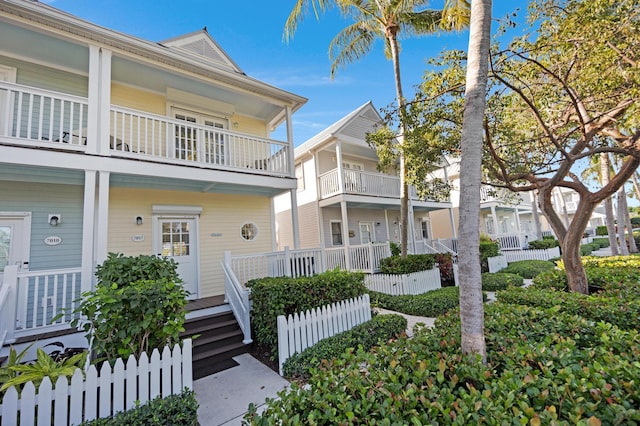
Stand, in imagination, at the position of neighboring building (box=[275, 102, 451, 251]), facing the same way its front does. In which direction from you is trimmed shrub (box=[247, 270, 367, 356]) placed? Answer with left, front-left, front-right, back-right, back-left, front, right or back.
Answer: front-right

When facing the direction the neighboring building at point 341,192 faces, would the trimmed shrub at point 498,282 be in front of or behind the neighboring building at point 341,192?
in front

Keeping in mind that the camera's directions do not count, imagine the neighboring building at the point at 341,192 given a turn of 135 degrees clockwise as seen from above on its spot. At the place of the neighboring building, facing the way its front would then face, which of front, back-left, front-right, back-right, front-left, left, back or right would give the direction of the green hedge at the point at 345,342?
left

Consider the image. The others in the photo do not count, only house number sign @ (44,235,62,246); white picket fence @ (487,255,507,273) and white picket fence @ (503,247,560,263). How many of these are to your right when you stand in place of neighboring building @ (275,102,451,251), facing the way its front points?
1

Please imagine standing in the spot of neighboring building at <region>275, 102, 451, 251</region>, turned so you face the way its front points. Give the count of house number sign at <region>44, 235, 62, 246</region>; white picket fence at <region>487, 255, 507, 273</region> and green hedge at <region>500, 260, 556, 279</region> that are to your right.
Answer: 1

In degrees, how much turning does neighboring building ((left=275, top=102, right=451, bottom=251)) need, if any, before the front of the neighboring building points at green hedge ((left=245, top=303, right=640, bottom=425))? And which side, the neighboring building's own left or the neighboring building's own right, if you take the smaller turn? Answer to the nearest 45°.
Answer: approximately 45° to the neighboring building's own right

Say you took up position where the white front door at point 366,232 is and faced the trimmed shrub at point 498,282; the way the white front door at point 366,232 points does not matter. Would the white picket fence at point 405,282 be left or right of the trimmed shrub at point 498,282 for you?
right

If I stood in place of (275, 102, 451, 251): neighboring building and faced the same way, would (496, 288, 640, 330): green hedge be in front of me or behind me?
in front

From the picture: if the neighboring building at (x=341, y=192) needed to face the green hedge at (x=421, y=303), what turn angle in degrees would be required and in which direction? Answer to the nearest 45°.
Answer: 0° — it already faces it

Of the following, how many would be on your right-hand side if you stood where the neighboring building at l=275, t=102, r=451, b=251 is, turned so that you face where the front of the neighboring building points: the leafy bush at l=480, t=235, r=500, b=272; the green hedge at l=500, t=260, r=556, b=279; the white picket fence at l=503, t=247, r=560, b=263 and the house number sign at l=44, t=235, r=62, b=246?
1

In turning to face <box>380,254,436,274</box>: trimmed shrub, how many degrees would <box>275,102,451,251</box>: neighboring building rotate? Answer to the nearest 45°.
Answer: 0° — it already faces it

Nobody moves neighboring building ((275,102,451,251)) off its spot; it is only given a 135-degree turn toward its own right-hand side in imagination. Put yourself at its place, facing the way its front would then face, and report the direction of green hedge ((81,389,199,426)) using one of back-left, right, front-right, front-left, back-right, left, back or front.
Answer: left

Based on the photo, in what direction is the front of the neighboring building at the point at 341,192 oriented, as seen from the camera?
facing the viewer and to the right of the viewer

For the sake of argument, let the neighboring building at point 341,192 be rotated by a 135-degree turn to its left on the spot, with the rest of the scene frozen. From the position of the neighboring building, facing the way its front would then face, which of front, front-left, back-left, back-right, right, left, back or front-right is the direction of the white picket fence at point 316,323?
back

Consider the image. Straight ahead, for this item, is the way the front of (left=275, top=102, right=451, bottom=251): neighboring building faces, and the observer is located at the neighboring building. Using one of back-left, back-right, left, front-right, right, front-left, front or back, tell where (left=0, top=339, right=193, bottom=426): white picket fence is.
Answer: front-right

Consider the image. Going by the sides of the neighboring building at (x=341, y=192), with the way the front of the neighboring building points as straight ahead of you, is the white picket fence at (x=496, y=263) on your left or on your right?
on your left
